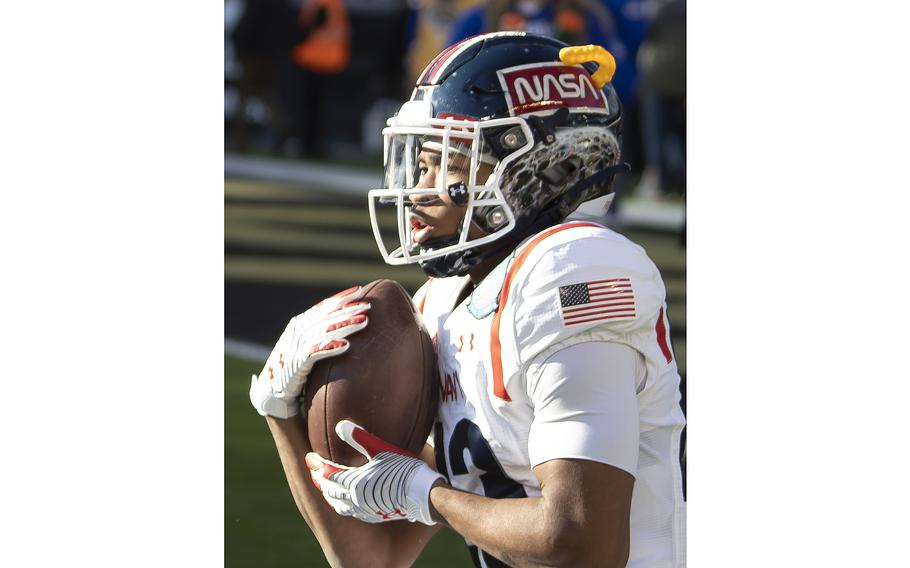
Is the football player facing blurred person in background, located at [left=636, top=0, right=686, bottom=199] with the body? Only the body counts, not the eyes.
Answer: no

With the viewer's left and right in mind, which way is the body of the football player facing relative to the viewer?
facing the viewer and to the left of the viewer

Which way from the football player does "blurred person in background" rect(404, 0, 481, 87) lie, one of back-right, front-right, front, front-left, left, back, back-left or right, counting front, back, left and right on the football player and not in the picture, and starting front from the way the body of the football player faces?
back-right

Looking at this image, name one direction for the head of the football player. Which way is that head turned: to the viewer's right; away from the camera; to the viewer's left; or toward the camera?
to the viewer's left
